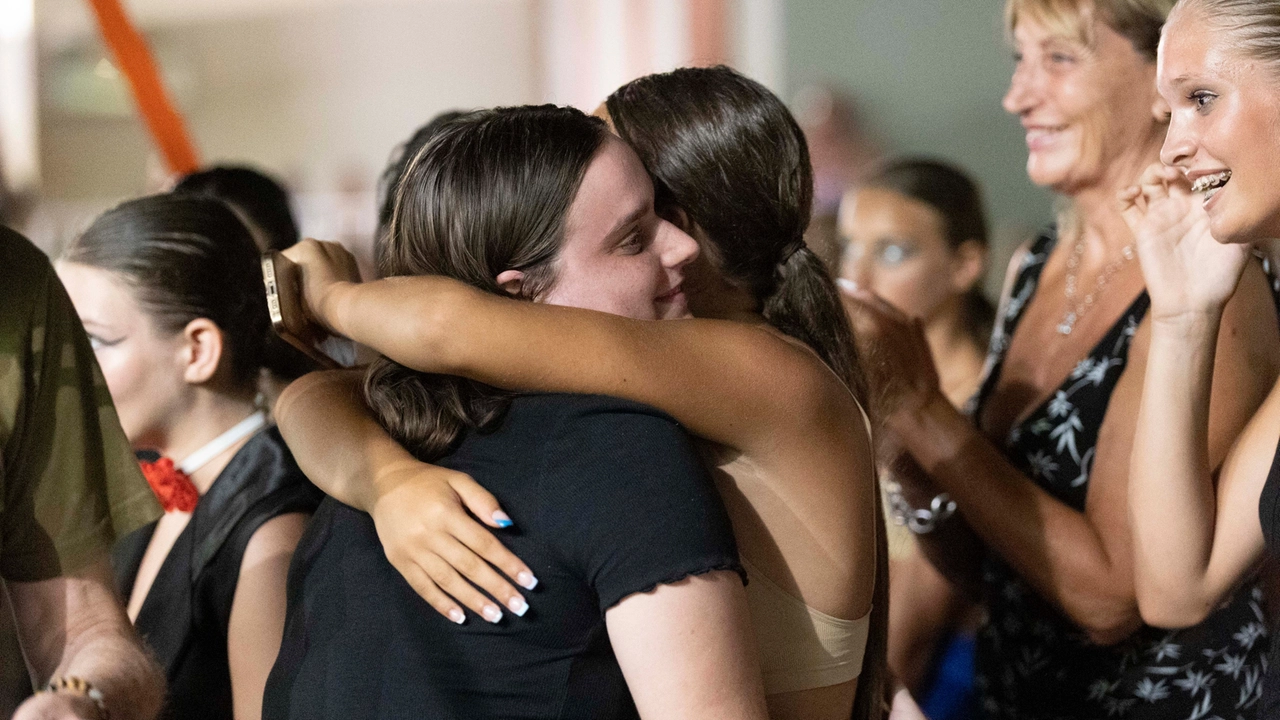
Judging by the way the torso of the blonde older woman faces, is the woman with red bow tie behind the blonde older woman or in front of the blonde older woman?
in front

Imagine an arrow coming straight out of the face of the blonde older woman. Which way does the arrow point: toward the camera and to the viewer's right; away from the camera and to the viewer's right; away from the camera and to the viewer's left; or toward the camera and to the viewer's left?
toward the camera and to the viewer's left

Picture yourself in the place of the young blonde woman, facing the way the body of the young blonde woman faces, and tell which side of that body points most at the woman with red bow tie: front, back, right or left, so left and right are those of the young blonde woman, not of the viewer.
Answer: front

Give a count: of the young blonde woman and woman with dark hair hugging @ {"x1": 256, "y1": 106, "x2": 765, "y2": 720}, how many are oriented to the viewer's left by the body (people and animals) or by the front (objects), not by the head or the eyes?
1

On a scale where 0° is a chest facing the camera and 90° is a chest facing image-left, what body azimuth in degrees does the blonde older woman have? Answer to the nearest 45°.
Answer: approximately 45°

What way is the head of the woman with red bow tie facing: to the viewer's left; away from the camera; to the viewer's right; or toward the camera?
to the viewer's left

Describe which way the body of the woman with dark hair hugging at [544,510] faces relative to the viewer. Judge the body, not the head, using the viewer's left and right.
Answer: facing away from the viewer and to the right of the viewer

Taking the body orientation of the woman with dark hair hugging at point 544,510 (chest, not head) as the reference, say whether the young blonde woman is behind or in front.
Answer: in front

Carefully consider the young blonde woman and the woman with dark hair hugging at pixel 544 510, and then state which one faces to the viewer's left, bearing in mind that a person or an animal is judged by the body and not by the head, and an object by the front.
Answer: the young blonde woman

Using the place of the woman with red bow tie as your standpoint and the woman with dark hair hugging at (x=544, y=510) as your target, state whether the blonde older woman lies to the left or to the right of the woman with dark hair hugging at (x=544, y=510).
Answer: left

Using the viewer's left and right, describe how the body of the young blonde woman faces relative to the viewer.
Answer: facing to the left of the viewer
